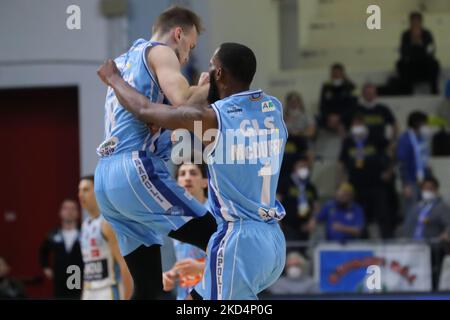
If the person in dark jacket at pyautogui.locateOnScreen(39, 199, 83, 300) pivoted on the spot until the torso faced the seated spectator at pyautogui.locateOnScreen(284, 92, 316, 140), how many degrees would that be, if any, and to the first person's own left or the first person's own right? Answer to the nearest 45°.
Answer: approximately 135° to the first person's own left

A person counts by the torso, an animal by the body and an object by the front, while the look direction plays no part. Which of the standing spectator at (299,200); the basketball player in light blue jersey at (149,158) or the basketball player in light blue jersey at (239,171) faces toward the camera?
the standing spectator

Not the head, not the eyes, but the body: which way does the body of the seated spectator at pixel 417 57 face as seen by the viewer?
toward the camera

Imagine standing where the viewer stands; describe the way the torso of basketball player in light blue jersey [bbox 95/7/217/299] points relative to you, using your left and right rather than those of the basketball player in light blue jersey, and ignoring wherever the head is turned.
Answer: facing to the right of the viewer

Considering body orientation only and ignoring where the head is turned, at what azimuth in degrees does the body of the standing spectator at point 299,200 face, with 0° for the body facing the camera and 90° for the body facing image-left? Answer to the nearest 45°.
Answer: approximately 0°

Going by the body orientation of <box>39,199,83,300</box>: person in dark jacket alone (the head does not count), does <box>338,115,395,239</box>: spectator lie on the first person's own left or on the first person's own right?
on the first person's own left

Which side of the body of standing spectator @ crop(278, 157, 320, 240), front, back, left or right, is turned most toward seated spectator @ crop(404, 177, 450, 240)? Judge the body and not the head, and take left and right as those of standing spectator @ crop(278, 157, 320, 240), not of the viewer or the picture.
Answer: left

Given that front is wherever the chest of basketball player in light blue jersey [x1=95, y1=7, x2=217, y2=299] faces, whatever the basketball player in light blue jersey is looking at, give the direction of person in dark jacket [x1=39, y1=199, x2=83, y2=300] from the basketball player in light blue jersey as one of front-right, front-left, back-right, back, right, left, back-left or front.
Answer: left

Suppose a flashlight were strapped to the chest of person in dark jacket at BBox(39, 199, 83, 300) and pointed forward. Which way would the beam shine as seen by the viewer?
toward the camera

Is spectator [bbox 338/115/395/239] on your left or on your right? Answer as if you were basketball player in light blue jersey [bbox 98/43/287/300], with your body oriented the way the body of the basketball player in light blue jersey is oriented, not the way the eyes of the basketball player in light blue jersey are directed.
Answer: on your right

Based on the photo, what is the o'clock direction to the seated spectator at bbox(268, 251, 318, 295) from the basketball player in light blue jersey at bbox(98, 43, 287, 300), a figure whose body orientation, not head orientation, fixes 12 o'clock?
The seated spectator is roughly at 2 o'clock from the basketball player in light blue jersey.

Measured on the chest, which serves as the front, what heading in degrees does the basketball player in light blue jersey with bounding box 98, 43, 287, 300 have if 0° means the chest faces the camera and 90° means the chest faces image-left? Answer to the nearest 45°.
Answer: approximately 135°

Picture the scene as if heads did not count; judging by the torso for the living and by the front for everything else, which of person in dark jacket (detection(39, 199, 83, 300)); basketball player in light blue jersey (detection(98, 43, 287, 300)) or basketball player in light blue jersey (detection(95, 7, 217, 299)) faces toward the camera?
the person in dark jacket

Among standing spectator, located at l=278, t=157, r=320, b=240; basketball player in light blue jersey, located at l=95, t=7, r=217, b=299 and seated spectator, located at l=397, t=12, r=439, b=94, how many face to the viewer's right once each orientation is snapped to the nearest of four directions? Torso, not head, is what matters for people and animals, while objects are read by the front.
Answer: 1
